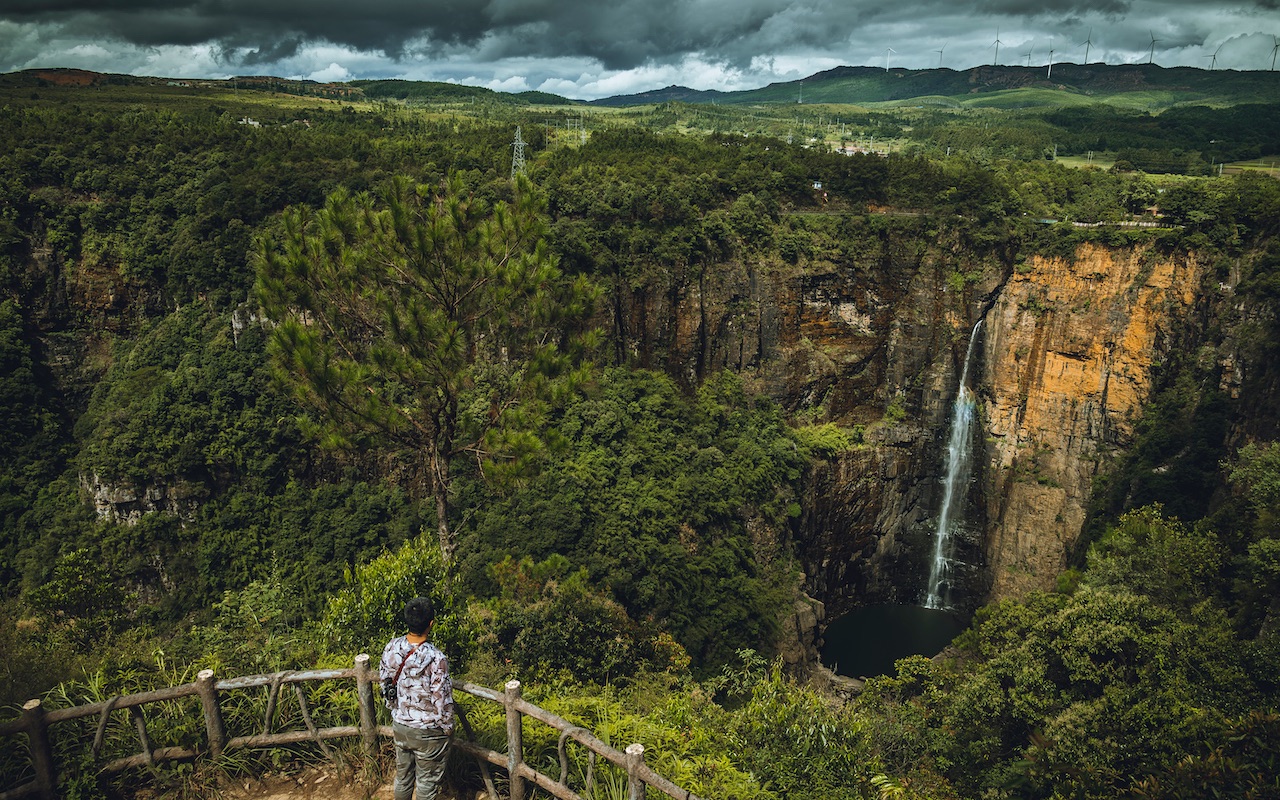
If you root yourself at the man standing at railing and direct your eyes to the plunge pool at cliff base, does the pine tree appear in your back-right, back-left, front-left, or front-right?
front-left

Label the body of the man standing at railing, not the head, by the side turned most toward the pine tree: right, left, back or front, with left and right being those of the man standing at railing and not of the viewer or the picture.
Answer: front

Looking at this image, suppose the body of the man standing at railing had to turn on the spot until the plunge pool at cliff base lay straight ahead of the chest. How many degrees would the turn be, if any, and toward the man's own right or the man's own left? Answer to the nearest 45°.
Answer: approximately 45° to the man's own right

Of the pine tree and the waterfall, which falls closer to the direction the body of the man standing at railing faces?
the pine tree

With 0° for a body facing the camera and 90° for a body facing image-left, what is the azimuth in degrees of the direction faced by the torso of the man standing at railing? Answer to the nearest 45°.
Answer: approximately 180°

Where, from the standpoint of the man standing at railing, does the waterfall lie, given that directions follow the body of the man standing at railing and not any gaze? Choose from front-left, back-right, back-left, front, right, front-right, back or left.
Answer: front-right
